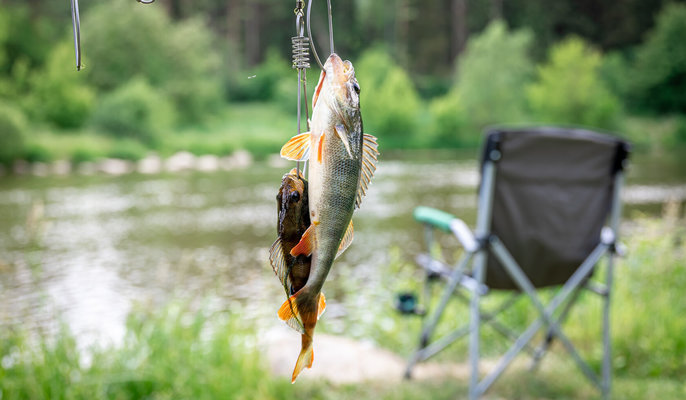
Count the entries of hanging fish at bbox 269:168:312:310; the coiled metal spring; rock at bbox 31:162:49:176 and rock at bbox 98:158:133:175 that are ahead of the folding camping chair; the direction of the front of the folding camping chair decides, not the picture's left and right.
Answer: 2

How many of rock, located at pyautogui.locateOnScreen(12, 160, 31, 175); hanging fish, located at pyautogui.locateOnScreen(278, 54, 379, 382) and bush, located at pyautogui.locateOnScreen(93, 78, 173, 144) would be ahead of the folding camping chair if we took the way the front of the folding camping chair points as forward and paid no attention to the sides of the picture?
2

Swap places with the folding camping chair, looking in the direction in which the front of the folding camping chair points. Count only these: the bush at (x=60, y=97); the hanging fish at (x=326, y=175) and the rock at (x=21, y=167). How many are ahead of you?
2

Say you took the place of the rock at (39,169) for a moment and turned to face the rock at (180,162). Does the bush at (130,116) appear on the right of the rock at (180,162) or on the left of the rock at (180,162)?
left

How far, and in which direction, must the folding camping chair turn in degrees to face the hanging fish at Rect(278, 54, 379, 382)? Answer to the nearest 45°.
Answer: approximately 135° to its left

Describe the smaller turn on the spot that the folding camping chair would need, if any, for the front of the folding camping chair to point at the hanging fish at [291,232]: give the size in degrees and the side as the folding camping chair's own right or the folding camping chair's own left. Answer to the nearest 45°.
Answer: approximately 135° to the folding camping chair's own left

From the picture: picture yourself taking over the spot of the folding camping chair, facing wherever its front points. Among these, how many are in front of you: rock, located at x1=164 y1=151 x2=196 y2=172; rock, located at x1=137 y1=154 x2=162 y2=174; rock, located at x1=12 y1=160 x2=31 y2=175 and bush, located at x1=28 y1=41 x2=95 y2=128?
4

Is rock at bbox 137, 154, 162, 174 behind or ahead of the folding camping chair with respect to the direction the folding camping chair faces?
ahead

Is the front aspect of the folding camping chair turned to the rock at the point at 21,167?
yes

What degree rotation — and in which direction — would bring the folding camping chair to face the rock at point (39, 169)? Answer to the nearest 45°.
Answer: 0° — it already faces it

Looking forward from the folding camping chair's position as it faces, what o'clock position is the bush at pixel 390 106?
The bush is roughly at 1 o'clock from the folding camping chair.

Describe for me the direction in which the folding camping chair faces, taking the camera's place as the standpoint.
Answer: facing away from the viewer and to the left of the viewer

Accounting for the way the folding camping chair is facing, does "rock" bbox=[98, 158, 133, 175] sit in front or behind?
in front

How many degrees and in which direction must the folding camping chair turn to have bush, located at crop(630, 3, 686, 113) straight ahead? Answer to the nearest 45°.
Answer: approximately 45° to its right

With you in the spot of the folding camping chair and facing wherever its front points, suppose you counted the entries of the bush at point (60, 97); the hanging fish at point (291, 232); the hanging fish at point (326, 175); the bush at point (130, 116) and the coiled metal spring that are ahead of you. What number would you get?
2
